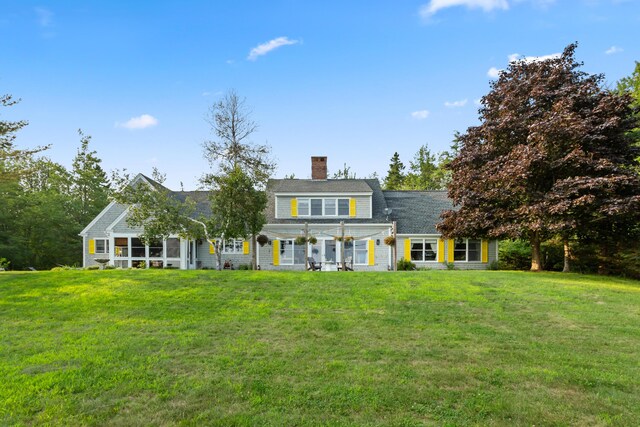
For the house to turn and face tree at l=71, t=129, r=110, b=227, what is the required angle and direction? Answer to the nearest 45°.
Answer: approximately 135° to its right

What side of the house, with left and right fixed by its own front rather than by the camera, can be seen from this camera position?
front

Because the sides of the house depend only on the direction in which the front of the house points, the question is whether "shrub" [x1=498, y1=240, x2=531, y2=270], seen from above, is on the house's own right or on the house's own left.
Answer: on the house's own left

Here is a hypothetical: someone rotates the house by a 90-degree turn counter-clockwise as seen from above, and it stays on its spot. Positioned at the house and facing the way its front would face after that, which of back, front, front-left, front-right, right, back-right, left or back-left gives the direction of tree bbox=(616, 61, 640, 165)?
front

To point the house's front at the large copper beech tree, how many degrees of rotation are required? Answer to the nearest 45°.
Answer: approximately 45° to its left
